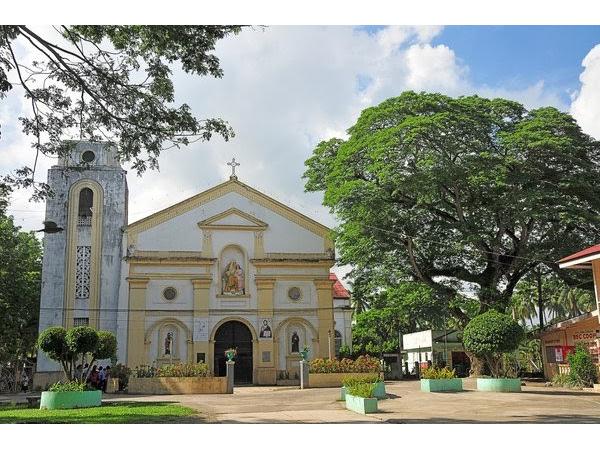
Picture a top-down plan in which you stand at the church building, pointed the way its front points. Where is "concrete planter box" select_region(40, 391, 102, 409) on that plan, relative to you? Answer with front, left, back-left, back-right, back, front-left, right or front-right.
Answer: front

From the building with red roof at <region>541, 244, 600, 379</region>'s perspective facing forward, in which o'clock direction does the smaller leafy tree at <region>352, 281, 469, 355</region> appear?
The smaller leafy tree is roughly at 1 o'clock from the building with red roof.

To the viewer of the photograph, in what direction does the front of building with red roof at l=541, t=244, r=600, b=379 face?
facing the viewer and to the left of the viewer

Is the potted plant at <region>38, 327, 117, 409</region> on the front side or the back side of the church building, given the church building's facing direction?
on the front side

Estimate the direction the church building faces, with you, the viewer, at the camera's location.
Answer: facing the viewer

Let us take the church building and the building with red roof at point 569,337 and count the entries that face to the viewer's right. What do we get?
0

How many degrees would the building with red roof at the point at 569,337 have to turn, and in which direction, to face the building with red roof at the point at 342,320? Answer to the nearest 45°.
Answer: approximately 90° to its right

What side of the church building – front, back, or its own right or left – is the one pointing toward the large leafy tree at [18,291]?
right

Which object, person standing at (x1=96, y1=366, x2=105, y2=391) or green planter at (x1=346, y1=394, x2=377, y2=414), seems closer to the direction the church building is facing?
the green planter

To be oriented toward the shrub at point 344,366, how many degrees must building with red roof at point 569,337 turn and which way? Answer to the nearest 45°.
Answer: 0° — it already faces it

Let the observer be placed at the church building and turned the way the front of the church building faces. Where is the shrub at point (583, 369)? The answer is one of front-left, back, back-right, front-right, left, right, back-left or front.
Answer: front-left

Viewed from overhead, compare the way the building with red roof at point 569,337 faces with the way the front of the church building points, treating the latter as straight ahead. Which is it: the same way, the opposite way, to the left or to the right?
to the right

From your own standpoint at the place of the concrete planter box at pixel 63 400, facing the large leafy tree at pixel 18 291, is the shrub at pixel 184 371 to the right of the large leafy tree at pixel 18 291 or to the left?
right

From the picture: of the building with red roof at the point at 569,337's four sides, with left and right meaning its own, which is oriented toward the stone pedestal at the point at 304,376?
front

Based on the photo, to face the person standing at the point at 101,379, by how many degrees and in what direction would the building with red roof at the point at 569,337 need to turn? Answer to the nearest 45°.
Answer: approximately 45° to its right

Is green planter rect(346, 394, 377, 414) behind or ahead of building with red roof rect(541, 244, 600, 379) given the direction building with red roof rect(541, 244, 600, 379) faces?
ahead

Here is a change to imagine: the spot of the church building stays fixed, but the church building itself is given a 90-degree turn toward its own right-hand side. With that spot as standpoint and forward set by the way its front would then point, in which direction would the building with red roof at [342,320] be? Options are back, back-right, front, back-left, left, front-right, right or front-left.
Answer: back-right
